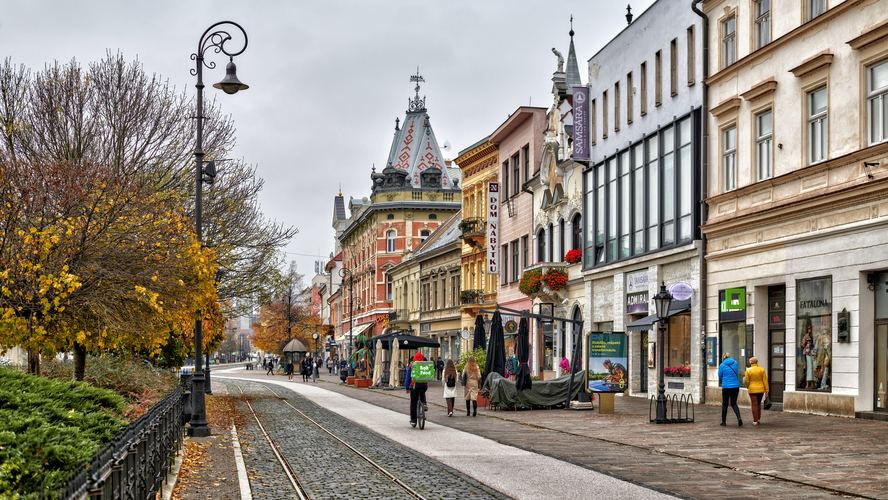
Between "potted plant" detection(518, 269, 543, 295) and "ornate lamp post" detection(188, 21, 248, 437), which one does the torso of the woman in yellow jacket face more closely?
the potted plant

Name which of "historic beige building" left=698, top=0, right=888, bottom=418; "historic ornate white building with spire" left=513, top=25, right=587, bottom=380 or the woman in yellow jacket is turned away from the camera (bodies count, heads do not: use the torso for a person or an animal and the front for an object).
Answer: the woman in yellow jacket

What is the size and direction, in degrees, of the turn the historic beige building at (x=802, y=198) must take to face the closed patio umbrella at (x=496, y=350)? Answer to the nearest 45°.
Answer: approximately 90° to its right

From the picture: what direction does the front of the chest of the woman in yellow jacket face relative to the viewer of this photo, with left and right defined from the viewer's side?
facing away from the viewer

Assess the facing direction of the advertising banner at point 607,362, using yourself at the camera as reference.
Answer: facing the viewer

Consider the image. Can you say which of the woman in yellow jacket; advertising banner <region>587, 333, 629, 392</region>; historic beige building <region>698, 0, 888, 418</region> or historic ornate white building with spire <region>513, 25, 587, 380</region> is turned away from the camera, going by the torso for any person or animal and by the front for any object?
the woman in yellow jacket

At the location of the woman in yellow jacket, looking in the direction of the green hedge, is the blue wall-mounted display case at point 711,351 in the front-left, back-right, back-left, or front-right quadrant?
back-right

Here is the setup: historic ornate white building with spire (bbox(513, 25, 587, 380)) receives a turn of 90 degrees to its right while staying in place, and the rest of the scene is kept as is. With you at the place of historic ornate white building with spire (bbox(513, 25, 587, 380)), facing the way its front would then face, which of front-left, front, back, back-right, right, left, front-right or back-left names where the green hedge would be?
back-left

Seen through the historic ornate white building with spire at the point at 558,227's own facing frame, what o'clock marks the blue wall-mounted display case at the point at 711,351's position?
The blue wall-mounted display case is roughly at 10 o'clock from the historic ornate white building with spire.

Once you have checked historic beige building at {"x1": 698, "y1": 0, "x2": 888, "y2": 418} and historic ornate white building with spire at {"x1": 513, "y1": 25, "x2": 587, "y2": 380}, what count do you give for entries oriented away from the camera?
0
